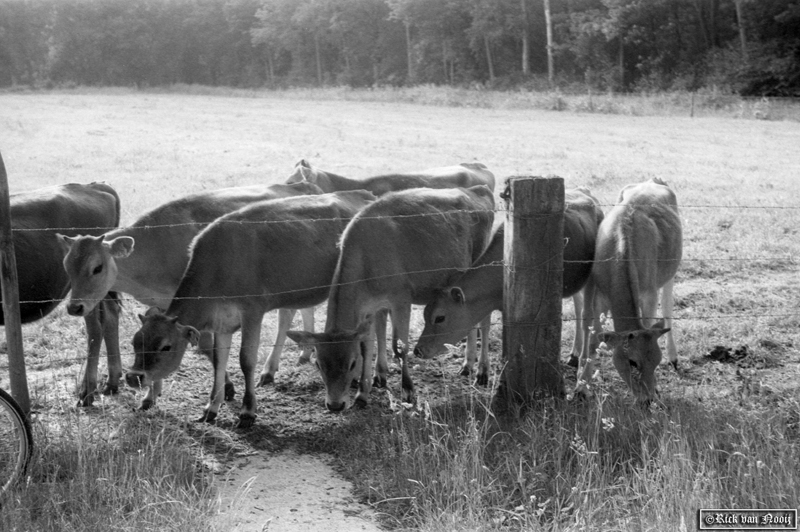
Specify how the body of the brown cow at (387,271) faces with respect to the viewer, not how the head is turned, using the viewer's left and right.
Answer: facing the viewer and to the left of the viewer

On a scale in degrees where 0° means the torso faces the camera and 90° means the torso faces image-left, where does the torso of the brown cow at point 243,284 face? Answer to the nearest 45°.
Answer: approximately 45°

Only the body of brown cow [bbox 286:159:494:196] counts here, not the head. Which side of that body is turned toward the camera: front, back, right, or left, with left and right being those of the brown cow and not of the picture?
left

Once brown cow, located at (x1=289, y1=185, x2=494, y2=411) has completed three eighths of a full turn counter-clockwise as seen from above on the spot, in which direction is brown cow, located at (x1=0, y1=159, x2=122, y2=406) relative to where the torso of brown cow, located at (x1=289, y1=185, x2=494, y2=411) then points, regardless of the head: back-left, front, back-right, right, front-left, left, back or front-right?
back

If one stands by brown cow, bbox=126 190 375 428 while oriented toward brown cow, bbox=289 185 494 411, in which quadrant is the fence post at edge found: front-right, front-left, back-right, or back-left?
back-right

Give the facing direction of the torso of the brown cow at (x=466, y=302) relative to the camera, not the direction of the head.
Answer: to the viewer's left
